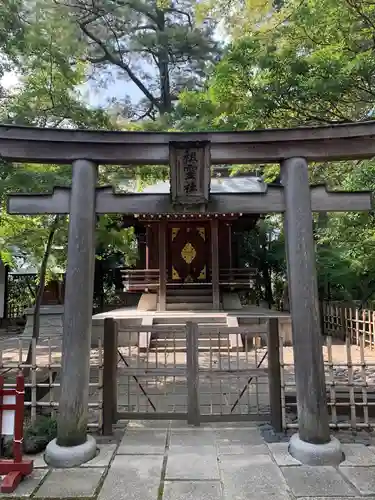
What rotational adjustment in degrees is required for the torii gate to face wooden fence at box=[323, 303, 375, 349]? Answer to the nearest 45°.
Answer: approximately 135° to its left

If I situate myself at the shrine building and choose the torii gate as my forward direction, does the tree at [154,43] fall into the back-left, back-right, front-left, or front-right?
back-right

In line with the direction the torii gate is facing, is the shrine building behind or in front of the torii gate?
behind

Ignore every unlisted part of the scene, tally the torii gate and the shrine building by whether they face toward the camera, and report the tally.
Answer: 2

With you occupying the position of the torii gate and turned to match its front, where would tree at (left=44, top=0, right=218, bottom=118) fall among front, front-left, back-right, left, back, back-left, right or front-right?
back

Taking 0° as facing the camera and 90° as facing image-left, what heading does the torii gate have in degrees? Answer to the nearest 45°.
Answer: approximately 0°

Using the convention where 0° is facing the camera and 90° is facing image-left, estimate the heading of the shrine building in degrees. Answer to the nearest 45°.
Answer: approximately 0°

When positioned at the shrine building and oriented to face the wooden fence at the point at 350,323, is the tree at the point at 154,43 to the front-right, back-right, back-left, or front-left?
back-left

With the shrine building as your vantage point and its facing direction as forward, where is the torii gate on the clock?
The torii gate is roughly at 12 o'clock from the shrine building.

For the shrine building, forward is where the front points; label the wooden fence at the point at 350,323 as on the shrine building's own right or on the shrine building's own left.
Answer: on the shrine building's own left

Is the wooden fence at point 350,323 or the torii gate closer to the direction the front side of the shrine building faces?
the torii gate
